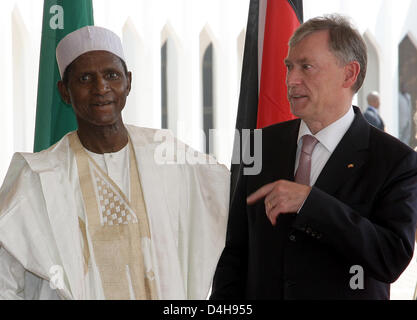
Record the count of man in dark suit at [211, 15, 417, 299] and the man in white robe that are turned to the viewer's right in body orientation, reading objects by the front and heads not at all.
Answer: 0

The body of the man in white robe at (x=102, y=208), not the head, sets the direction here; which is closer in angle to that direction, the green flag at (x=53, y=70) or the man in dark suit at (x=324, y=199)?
the man in dark suit

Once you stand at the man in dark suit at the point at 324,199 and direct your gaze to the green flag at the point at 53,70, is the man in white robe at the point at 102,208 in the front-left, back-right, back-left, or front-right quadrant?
front-left

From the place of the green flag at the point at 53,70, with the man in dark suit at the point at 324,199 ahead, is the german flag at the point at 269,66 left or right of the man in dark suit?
left

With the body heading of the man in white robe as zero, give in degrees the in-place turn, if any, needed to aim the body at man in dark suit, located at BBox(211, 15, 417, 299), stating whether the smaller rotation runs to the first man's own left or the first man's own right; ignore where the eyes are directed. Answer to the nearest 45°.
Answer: approximately 90° to the first man's own left

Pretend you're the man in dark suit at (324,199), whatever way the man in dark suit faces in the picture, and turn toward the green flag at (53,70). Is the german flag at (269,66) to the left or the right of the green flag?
right

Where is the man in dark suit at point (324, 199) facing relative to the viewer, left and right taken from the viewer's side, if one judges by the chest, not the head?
facing the viewer and to the left of the viewer

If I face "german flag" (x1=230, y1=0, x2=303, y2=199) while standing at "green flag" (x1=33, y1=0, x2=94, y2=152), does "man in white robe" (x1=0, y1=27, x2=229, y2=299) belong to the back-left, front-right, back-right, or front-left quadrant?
front-right

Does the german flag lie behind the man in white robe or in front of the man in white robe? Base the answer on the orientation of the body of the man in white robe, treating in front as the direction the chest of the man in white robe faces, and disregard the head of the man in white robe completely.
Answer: behind

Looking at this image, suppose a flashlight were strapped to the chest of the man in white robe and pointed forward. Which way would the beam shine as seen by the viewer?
toward the camera

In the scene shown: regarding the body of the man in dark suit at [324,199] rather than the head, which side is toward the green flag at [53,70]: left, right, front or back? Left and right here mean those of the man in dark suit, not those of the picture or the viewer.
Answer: right

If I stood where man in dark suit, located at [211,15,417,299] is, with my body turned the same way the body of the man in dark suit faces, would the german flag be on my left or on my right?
on my right
